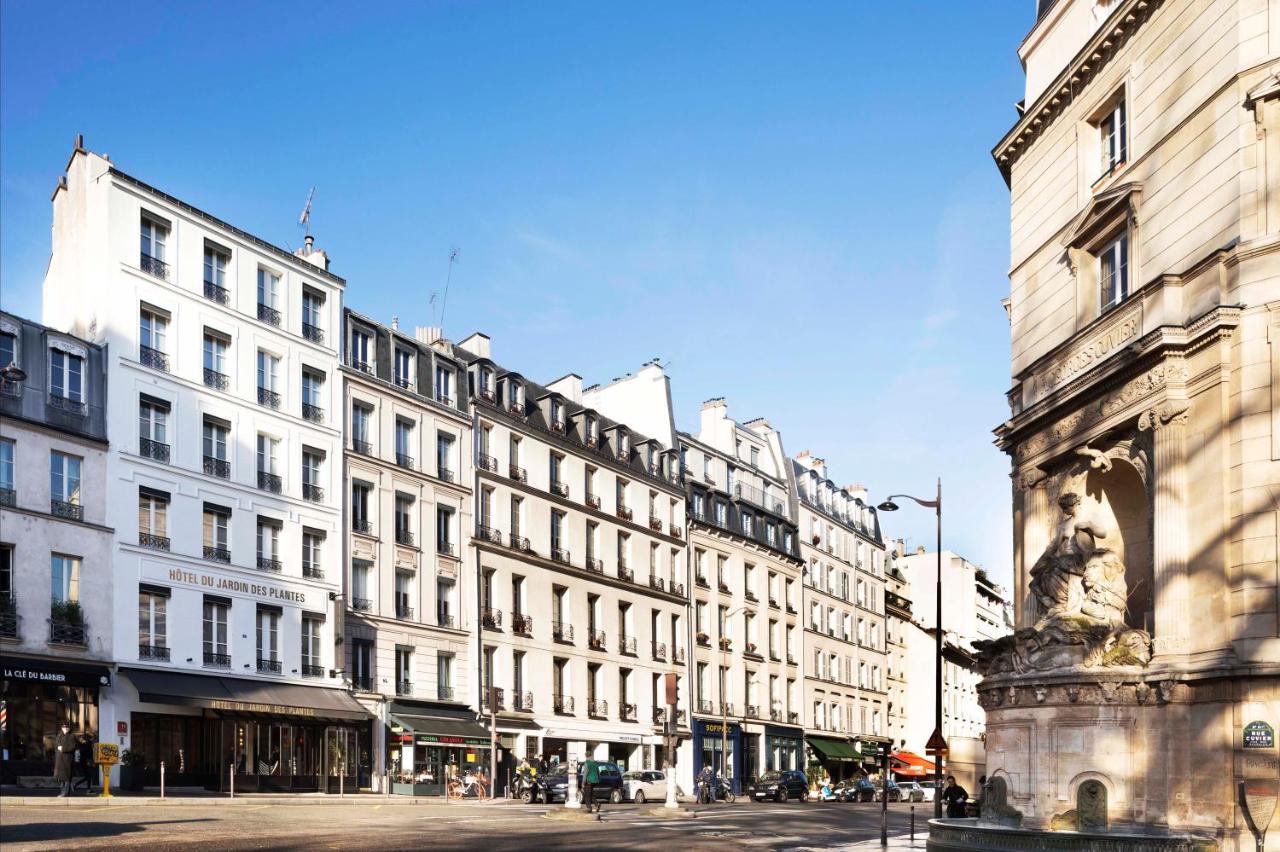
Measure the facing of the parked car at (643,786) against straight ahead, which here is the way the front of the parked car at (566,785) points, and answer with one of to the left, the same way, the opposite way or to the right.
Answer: the same way

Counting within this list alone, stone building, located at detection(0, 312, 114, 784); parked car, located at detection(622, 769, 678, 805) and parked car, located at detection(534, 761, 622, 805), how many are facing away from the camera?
0

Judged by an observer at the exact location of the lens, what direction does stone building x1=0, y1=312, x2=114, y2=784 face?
facing the viewer and to the right of the viewer

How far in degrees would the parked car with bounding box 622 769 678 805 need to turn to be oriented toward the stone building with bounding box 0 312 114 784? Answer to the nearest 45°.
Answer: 0° — it already faces it

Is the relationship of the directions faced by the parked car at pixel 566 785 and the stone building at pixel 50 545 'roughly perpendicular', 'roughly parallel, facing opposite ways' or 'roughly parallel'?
roughly perpendicular

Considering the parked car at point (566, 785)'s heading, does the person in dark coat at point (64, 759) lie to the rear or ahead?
ahead

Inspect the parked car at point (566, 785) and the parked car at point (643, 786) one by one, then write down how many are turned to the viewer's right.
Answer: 0

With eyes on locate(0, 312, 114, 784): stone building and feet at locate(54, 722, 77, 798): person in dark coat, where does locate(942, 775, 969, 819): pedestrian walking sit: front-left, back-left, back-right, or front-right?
back-right

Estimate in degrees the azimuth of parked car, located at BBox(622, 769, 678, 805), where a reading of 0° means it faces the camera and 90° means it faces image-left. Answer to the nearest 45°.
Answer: approximately 45°

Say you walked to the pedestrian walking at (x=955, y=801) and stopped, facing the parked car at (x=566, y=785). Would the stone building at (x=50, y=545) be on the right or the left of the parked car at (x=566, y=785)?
left
